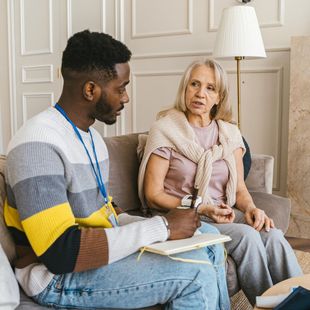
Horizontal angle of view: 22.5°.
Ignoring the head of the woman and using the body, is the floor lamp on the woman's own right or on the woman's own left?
on the woman's own left

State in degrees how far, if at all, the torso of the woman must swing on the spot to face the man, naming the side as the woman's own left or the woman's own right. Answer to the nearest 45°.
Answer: approximately 45° to the woman's own right

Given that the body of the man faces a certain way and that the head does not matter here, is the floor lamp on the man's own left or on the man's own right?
on the man's own left

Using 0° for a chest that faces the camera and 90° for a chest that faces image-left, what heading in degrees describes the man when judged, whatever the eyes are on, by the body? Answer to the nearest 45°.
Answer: approximately 270°

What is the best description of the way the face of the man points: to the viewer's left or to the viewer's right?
to the viewer's right

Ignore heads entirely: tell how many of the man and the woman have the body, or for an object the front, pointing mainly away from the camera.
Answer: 0
